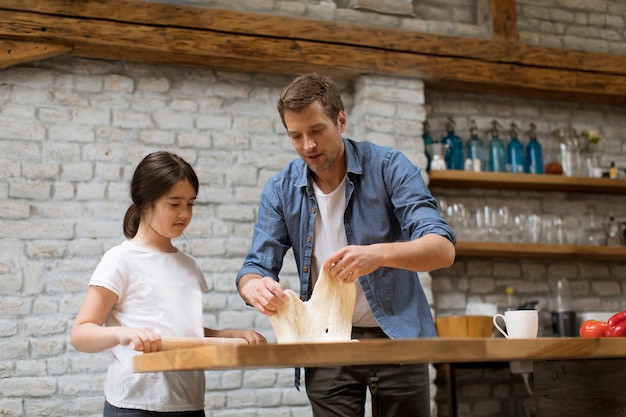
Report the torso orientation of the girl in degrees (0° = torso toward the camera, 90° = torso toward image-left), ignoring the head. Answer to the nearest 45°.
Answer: approximately 315°

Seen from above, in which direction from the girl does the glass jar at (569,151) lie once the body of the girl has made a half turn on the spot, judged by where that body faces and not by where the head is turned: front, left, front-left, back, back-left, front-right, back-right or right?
right

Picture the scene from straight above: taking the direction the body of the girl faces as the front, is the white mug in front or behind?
in front

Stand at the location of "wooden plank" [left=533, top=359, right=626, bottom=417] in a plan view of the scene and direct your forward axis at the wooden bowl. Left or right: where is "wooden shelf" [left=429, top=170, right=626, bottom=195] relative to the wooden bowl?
right

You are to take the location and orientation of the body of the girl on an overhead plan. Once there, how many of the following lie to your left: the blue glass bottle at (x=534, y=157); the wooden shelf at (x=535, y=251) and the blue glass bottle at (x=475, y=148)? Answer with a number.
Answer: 3

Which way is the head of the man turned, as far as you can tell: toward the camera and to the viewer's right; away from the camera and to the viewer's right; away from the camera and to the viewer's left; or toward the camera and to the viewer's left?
toward the camera and to the viewer's left

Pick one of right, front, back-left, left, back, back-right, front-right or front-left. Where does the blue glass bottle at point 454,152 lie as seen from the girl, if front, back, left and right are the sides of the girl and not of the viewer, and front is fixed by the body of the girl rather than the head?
left

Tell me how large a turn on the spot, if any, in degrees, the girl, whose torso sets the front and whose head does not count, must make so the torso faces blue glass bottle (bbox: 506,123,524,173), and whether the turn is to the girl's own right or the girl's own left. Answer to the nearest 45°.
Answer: approximately 90° to the girl's own left

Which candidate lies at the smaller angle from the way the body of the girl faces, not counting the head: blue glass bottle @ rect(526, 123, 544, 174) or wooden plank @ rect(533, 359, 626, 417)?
the wooden plank
